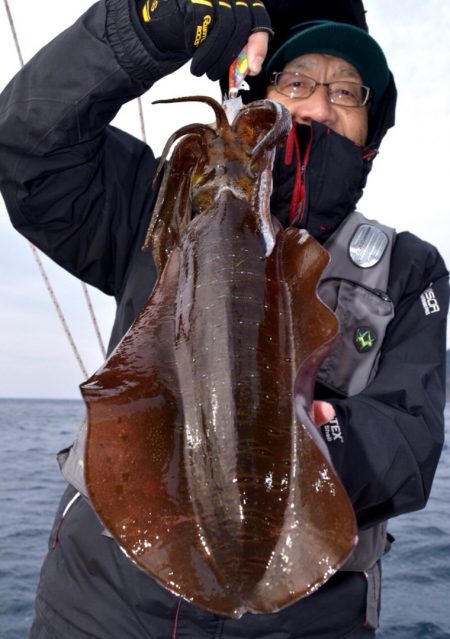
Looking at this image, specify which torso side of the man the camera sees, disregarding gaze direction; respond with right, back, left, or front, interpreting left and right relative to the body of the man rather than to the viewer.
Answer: front

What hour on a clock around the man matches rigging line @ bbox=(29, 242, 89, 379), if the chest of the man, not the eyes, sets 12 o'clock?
The rigging line is roughly at 5 o'clock from the man.

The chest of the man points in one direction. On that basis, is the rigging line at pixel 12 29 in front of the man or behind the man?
behind
